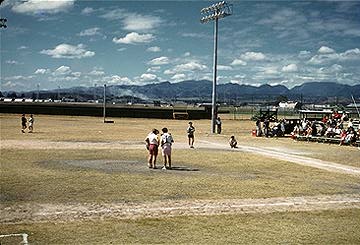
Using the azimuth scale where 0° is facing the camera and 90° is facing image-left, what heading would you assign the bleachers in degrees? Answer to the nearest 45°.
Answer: approximately 45°
